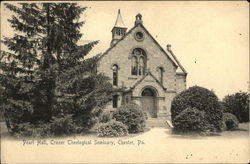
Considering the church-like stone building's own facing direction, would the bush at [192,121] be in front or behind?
in front

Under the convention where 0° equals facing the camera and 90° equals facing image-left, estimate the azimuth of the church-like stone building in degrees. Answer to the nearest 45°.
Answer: approximately 0°

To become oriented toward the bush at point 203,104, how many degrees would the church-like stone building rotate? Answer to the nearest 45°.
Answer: approximately 45° to its left
